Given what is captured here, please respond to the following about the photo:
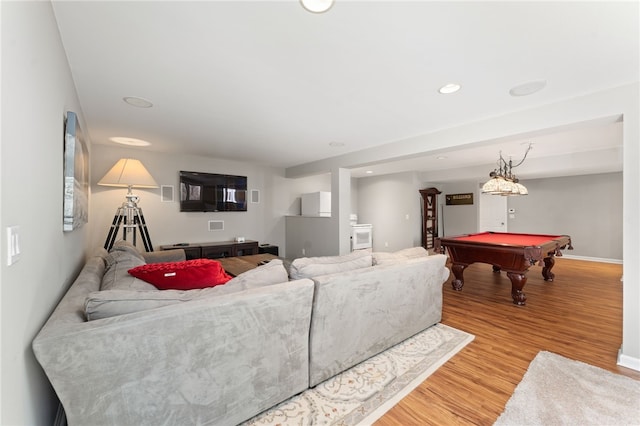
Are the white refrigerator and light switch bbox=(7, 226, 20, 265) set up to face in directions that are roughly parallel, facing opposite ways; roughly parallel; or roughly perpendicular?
roughly perpendicular

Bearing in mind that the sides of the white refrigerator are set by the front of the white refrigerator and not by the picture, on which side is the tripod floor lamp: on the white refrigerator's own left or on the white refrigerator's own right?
on the white refrigerator's own right

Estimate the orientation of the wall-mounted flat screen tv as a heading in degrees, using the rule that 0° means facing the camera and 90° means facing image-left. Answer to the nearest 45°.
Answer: approximately 0°

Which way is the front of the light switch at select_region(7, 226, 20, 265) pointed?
to the viewer's right

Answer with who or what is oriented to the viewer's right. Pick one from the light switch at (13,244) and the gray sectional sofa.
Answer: the light switch

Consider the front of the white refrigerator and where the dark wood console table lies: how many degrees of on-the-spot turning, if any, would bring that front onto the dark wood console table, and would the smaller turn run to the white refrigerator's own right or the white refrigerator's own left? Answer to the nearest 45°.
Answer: approximately 90° to the white refrigerator's own right

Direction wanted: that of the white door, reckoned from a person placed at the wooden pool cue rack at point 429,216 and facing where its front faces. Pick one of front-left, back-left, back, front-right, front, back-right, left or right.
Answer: left

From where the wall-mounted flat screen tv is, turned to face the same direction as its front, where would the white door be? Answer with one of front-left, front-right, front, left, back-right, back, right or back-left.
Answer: left

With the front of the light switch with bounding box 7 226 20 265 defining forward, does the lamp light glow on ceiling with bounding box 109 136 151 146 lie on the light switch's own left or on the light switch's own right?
on the light switch's own left

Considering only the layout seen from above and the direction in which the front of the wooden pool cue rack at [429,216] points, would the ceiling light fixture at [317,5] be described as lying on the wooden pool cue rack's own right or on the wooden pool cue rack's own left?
on the wooden pool cue rack's own right

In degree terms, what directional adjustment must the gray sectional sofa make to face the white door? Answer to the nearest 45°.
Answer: approximately 90° to its right

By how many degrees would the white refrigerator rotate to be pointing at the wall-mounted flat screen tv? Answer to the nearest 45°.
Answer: approximately 135° to its right

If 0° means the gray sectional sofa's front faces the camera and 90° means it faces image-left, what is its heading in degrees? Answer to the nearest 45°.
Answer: approximately 135°

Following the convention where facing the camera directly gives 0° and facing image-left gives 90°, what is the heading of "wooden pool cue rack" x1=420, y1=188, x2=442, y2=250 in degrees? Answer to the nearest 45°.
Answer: approximately 315°
